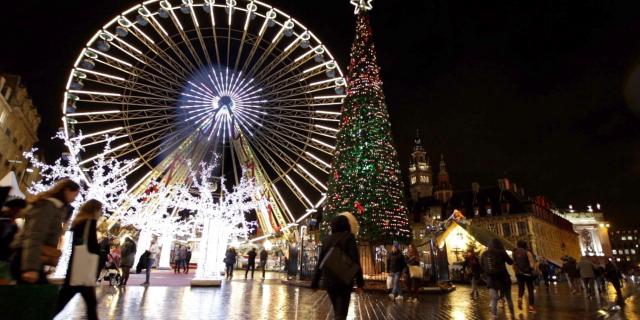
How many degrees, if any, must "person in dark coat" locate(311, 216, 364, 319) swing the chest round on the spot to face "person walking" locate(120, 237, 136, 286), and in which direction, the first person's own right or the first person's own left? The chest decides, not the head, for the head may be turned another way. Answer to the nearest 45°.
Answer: approximately 45° to the first person's own left

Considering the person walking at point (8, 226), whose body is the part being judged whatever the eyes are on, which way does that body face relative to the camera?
to the viewer's right

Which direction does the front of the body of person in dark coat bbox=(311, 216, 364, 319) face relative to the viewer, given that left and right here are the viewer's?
facing away from the viewer

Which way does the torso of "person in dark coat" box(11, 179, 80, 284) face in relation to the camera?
to the viewer's right

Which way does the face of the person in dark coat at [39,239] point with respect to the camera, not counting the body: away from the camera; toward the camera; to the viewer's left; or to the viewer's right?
to the viewer's right

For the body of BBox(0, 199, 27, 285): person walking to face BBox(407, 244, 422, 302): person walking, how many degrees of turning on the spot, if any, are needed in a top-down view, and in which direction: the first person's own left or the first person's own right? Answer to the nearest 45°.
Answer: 0° — they already face them
